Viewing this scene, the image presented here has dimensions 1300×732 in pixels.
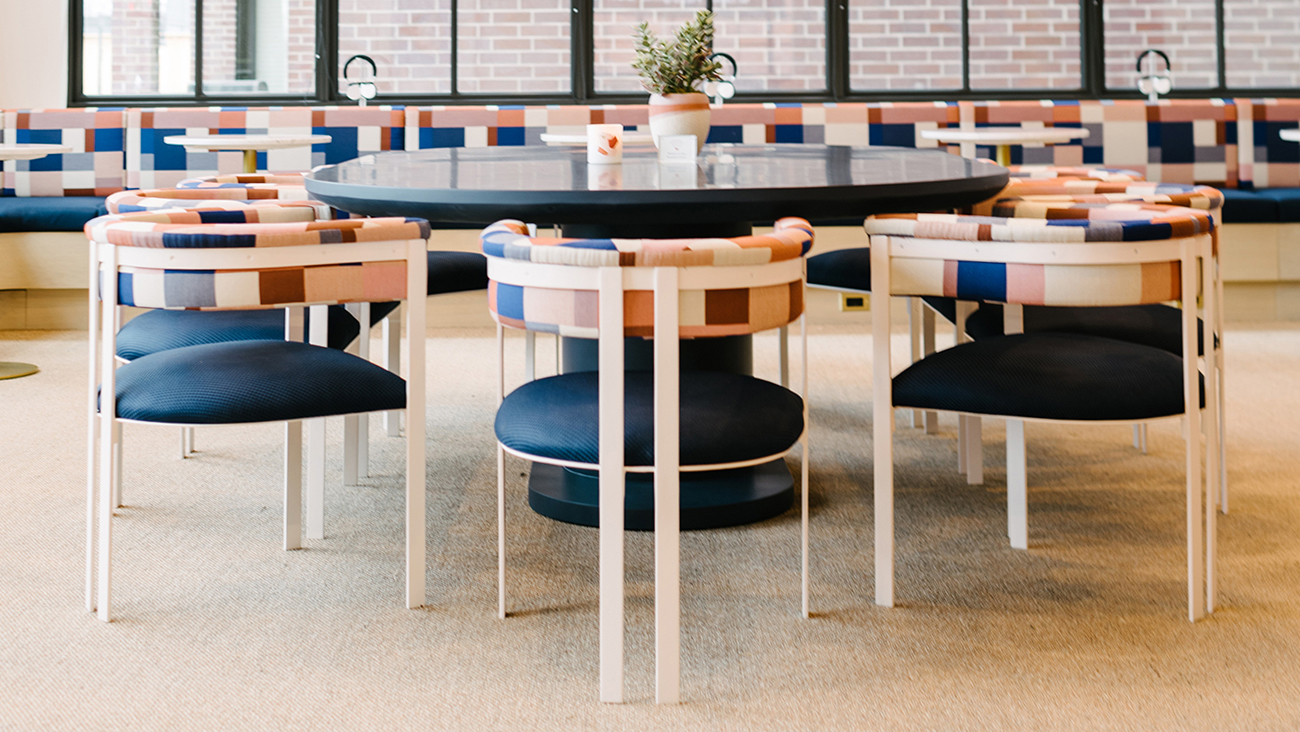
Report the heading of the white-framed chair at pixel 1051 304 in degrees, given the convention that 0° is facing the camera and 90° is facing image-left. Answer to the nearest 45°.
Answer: approximately 135°

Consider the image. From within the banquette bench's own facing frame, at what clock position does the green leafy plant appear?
The green leafy plant is roughly at 12 o'clock from the banquette bench.

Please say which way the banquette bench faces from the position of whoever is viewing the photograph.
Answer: facing the viewer

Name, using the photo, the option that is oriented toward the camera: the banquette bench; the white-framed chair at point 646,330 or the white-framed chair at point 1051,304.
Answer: the banquette bench

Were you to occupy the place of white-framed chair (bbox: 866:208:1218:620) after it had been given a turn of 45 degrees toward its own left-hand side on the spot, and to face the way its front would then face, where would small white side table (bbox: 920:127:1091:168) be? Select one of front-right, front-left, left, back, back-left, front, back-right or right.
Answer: right

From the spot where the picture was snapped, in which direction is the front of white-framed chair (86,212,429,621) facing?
facing away from the viewer and to the right of the viewer

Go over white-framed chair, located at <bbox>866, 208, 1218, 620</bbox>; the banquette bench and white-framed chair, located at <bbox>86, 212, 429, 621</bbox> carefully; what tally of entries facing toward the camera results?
1

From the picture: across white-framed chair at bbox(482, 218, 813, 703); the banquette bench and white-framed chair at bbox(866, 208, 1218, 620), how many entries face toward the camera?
1

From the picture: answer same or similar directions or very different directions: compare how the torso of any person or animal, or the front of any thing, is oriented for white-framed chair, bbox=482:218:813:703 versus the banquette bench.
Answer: very different directions

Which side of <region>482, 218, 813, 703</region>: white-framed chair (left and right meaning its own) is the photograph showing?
back

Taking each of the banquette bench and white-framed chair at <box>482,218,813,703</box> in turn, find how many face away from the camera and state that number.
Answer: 1
